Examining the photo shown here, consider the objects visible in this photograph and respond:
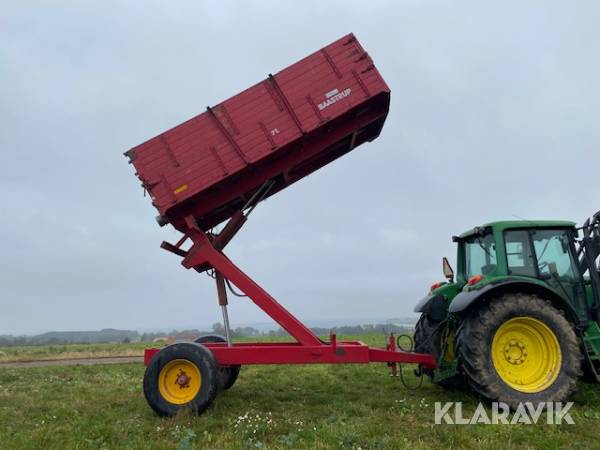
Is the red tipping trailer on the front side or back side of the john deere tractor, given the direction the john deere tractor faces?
on the back side

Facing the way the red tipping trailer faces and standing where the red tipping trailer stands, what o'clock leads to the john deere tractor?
The john deere tractor is roughly at 12 o'clock from the red tipping trailer.

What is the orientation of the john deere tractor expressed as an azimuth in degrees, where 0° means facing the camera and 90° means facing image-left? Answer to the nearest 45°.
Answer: approximately 225°

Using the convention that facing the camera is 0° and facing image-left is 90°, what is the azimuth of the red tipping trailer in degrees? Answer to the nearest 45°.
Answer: approximately 270°
